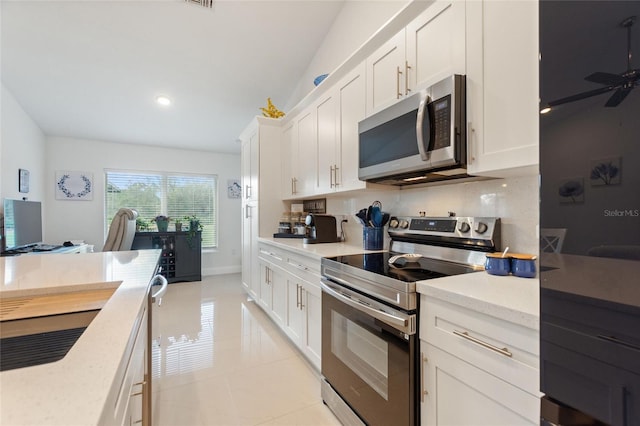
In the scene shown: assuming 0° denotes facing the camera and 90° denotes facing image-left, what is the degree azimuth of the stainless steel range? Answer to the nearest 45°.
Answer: approximately 45°

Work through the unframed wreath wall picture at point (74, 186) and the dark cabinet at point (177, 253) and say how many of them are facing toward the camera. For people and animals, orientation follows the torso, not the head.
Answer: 2

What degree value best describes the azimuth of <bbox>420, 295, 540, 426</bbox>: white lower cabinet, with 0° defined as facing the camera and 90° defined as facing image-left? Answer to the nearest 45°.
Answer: approximately 45°

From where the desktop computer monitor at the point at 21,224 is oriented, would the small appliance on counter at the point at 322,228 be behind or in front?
in front

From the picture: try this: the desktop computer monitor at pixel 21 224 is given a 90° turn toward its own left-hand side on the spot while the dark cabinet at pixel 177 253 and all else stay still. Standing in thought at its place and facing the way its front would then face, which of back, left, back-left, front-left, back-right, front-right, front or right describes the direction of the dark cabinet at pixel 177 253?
front-right

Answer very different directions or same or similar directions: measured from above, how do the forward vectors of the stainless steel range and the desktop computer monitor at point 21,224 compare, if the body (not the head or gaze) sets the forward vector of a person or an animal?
very different directions

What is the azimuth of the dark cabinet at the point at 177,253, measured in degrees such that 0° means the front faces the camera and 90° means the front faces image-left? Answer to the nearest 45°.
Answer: approximately 0°

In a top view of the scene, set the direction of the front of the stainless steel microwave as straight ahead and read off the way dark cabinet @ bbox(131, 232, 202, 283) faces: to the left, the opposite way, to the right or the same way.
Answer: to the left

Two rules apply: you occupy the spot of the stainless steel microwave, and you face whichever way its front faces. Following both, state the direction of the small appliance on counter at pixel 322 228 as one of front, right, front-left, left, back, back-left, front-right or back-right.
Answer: right

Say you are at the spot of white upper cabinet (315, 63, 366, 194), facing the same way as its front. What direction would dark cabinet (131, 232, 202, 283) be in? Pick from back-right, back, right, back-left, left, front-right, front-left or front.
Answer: right

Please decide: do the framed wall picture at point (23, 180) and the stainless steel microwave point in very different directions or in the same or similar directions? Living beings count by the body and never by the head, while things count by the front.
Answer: very different directions
